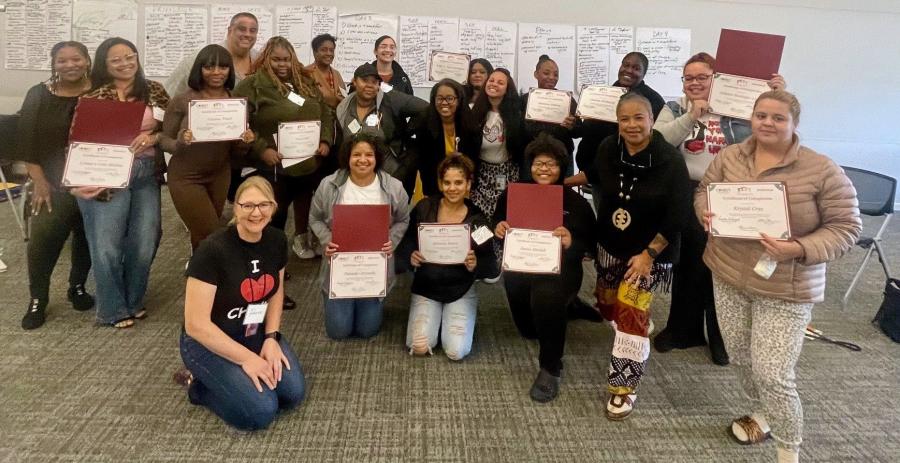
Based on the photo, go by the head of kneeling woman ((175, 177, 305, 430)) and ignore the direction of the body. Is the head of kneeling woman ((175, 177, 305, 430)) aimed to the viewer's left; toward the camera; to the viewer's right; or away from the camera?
toward the camera

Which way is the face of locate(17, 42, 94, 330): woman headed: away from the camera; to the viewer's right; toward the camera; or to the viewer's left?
toward the camera

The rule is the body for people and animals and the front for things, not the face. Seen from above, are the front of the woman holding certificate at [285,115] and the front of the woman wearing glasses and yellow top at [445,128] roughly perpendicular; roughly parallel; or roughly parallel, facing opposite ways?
roughly parallel

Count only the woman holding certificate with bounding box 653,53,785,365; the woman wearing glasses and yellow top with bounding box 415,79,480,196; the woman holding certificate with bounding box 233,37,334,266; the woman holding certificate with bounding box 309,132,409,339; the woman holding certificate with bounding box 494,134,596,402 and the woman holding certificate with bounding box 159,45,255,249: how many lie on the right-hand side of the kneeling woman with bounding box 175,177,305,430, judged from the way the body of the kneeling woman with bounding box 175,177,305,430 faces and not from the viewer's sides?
0

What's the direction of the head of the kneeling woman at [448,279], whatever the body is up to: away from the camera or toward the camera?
toward the camera

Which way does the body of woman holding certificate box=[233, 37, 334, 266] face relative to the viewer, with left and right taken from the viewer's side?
facing the viewer

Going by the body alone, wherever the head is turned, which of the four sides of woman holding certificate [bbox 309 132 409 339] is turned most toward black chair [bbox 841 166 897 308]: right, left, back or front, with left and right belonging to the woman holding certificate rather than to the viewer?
left

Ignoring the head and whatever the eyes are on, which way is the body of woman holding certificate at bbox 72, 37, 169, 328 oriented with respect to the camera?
toward the camera

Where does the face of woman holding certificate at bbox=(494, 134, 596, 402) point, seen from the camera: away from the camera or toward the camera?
toward the camera

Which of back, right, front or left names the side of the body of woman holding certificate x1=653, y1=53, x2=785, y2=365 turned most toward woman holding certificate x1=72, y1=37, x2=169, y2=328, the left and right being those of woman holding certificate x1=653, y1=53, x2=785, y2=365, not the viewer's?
right

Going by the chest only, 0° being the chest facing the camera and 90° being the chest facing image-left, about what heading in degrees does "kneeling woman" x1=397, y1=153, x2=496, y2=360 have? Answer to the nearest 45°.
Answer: approximately 0°

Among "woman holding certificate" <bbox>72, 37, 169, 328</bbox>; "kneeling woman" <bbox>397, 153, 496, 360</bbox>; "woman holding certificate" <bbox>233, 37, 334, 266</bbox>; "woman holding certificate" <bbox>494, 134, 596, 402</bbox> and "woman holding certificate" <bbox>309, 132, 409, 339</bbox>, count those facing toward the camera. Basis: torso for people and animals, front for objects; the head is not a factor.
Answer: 5

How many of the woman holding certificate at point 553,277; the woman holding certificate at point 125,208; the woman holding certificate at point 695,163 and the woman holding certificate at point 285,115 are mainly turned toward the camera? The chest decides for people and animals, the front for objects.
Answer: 4

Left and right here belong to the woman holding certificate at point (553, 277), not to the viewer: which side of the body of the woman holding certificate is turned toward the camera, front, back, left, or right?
front

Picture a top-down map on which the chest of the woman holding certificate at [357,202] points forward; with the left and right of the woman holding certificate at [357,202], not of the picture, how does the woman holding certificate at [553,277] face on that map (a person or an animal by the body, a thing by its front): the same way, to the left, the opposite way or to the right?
the same way

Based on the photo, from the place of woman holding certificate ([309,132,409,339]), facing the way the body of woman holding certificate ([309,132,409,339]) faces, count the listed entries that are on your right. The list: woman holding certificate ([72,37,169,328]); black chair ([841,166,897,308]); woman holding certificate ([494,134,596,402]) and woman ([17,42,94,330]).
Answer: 2

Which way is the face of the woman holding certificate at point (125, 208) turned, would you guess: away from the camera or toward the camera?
toward the camera

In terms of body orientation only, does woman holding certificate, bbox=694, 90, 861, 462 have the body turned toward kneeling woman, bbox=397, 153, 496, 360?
no

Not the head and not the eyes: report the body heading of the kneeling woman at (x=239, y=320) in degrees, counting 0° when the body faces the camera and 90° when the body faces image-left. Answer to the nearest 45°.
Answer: approximately 315°
